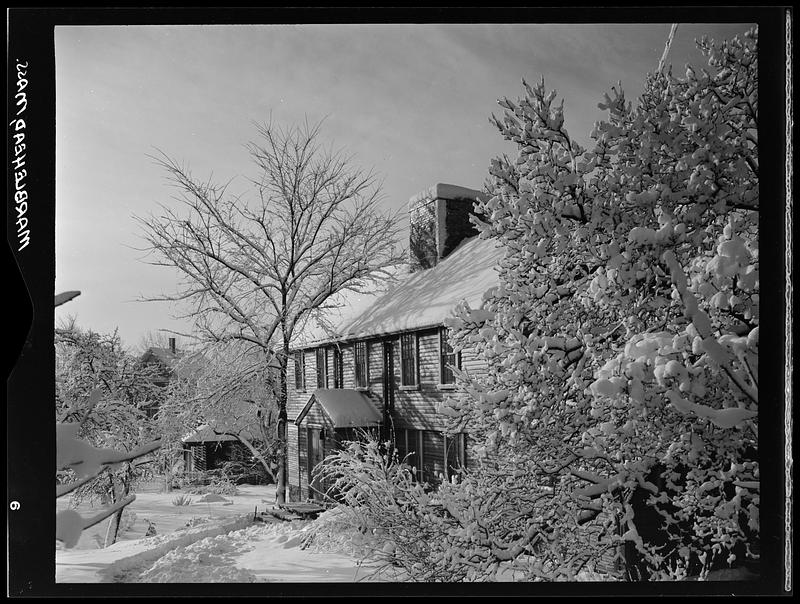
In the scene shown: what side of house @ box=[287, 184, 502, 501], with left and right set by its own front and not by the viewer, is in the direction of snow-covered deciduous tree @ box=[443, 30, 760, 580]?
left

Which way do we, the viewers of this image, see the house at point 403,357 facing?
facing the viewer and to the left of the viewer
